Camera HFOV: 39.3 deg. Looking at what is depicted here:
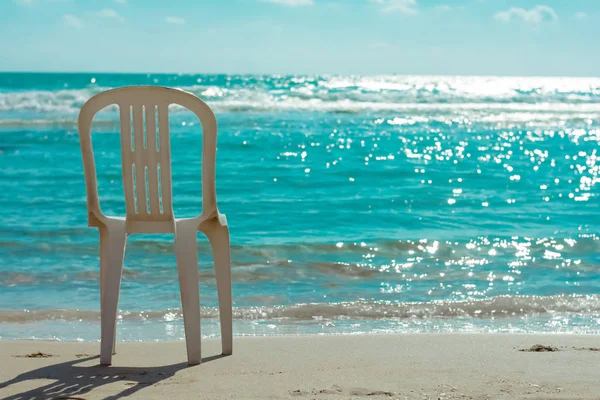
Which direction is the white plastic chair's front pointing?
away from the camera

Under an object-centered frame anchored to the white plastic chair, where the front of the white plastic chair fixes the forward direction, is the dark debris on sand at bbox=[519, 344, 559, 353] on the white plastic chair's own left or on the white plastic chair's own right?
on the white plastic chair's own right
